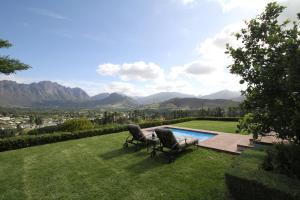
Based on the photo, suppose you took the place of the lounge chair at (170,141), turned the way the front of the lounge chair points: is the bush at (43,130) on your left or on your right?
on your left

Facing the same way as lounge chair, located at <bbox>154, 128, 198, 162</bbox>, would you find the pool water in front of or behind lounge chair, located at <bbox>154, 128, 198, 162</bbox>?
in front

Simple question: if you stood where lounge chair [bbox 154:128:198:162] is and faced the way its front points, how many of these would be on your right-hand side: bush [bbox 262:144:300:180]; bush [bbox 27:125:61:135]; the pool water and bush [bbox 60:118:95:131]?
1

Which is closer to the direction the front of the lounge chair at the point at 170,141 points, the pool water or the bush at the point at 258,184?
the pool water
